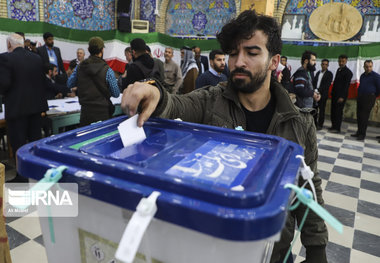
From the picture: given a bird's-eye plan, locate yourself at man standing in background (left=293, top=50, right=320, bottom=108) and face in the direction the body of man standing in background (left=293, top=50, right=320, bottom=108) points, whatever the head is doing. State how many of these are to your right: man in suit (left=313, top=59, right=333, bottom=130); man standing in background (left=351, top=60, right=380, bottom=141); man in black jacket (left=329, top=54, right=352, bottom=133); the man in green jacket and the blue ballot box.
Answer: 2

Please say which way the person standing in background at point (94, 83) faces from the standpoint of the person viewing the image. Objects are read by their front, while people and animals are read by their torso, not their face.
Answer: facing away from the viewer

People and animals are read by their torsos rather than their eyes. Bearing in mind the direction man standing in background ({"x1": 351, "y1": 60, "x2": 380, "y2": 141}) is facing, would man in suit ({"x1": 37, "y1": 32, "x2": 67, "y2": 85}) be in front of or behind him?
in front

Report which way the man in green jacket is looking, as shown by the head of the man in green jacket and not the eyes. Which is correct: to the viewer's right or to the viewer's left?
to the viewer's left

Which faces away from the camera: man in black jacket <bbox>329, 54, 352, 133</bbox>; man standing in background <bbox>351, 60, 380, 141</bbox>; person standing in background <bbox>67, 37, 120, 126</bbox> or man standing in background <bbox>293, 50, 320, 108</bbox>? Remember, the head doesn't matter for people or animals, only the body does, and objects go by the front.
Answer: person standing in background <bbox>67, 37, 120, 126</bbox>

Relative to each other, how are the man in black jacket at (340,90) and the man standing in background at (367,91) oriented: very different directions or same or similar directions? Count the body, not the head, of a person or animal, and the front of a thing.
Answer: same or similar directions

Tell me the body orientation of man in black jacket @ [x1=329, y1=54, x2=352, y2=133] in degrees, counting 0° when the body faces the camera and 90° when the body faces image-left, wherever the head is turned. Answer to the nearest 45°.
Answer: approximately 45°

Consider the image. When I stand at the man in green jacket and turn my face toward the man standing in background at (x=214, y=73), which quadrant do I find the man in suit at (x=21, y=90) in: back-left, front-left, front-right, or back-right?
front-left
